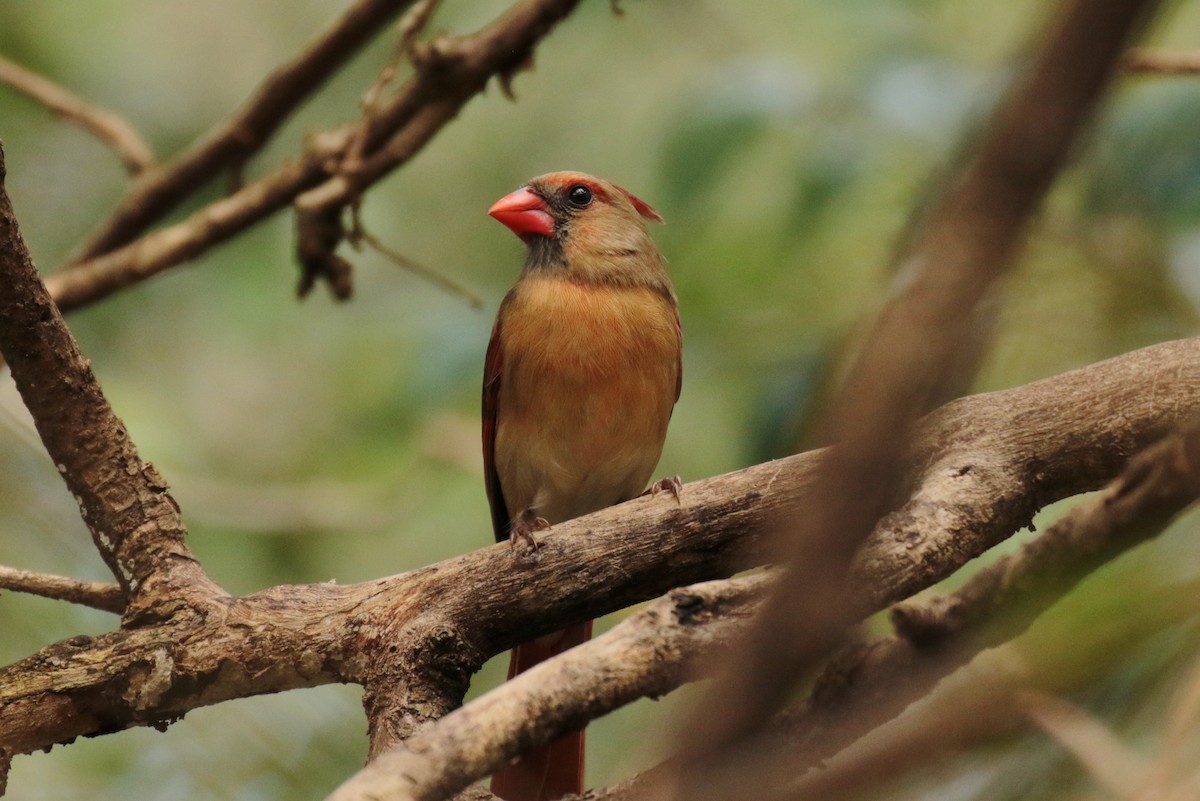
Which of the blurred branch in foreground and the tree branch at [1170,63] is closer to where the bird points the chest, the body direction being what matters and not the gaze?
the blurred branch in foreground

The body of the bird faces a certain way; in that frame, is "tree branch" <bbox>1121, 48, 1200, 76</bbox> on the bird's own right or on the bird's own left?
on the bird's own left

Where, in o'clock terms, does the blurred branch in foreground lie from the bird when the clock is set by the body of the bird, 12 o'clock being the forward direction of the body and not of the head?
The blurred branch in foreground is roughly at 12 o'clock from the bird.

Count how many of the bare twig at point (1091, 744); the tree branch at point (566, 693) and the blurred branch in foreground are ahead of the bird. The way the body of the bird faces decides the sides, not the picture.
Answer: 3

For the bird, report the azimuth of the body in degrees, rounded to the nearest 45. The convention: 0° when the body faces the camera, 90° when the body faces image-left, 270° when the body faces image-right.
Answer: approximately 0°

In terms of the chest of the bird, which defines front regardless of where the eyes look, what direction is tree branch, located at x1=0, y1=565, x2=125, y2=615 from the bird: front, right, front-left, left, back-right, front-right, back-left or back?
front-right
